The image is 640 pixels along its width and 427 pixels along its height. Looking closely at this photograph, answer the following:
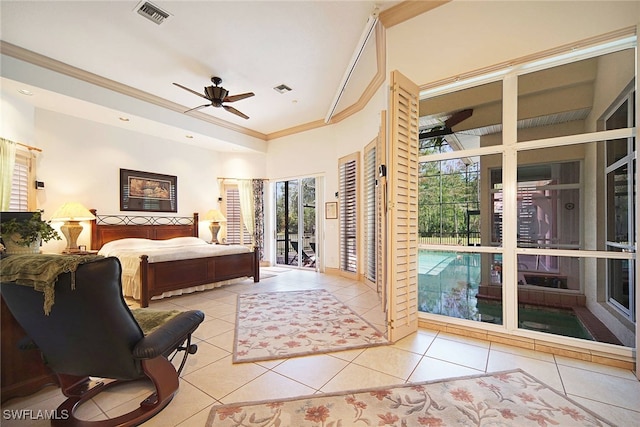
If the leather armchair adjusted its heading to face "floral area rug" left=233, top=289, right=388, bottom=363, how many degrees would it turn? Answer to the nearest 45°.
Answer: approximately 45° to its right

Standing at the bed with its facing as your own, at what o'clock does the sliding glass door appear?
The sliding glass door is roughly at 10 o'clock from the bed.

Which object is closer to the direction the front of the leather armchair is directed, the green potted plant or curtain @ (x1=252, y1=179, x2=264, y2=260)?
the curtain

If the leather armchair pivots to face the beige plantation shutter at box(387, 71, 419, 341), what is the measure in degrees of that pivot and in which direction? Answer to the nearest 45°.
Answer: approximately 45° to its right

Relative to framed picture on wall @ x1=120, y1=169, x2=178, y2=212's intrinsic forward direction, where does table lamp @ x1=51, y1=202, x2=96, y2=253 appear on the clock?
The table lamp is roughly at 3 o'clock from the framed picture on wall.

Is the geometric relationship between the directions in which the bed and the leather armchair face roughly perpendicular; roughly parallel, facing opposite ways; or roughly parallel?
roughly perpendicular

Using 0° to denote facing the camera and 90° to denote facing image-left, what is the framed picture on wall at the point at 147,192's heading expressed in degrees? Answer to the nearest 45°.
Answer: approximately 315°

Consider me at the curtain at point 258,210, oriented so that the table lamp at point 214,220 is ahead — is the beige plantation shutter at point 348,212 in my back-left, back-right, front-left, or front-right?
back-left

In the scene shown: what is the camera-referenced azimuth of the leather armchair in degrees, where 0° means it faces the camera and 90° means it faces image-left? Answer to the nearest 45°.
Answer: approximately 225°

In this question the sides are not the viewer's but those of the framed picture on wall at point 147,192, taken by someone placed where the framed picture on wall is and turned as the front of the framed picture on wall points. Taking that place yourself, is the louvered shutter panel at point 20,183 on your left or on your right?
on your right
